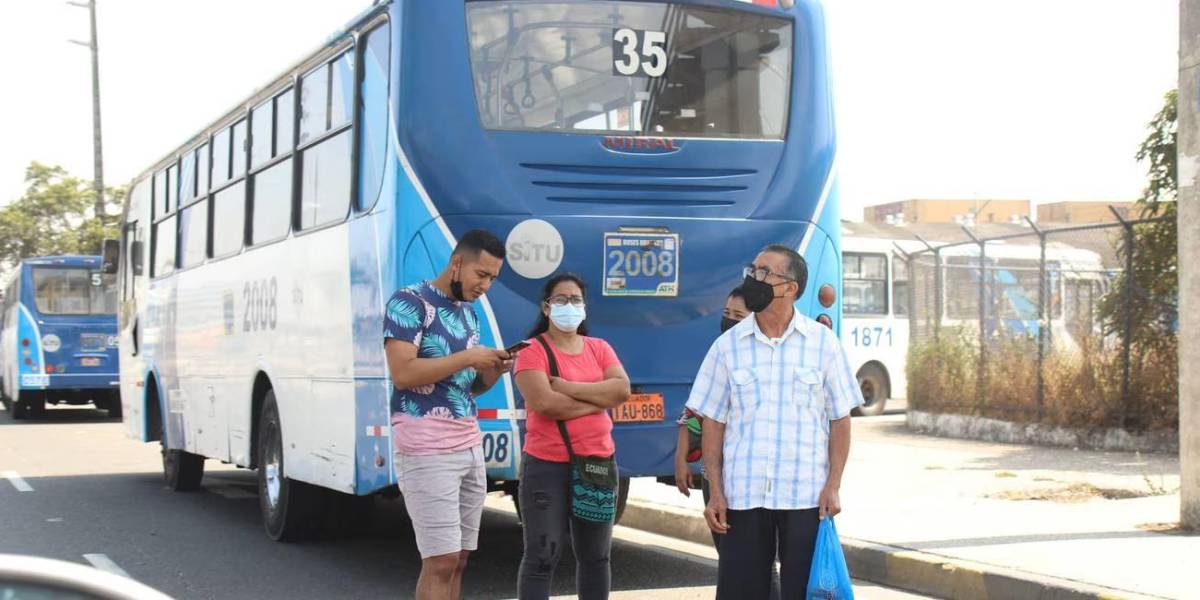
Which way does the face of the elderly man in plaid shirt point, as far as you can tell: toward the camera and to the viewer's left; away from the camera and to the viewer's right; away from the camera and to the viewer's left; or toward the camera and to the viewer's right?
toward the camera and to the viewer's left

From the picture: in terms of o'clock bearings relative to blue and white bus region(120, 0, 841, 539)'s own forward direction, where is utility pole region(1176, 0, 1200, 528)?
The utility pole is roughly at 4 o'clock from the blue and white bus.

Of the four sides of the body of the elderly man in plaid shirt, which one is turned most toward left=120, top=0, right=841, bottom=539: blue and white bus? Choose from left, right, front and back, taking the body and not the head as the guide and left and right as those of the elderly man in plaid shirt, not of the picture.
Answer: back

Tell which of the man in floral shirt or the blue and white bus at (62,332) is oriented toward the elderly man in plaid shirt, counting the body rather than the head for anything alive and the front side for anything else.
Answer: the man in floral shirt

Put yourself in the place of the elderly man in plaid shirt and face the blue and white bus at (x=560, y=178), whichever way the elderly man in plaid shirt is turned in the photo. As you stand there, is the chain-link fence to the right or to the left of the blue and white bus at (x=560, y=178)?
right

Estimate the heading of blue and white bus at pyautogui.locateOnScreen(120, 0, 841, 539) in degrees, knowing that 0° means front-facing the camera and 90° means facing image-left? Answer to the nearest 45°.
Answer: approximately 135°

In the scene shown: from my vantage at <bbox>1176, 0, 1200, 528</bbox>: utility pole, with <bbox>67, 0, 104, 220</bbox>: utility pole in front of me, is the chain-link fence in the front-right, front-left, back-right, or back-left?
front-right

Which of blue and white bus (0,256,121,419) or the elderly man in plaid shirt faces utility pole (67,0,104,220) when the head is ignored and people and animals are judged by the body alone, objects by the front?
the blue and white bus

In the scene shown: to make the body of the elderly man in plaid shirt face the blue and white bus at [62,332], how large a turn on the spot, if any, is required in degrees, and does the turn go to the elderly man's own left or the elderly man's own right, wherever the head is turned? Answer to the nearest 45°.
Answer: approximately 135° to the elderly man's own right

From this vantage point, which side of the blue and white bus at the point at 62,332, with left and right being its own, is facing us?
back

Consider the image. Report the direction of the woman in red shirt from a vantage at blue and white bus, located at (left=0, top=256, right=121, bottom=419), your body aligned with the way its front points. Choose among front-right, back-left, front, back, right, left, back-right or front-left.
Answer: back

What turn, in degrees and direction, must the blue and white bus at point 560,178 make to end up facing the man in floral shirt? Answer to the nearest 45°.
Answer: approximately 135° to its left

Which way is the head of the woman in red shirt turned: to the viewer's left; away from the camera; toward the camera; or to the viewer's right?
toward the camera

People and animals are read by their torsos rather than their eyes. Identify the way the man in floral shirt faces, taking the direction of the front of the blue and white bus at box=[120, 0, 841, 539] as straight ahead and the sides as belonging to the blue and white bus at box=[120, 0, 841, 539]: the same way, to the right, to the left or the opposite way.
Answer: the opposite way

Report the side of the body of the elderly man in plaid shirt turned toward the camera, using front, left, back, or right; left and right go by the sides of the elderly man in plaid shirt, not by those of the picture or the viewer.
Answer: front

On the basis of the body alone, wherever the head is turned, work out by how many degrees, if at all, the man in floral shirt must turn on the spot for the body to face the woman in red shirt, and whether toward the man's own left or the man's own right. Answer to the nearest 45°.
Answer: approximately 90° to the man's own left

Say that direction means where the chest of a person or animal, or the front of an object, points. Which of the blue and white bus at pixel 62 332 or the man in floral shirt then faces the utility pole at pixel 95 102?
the blue and white bus
